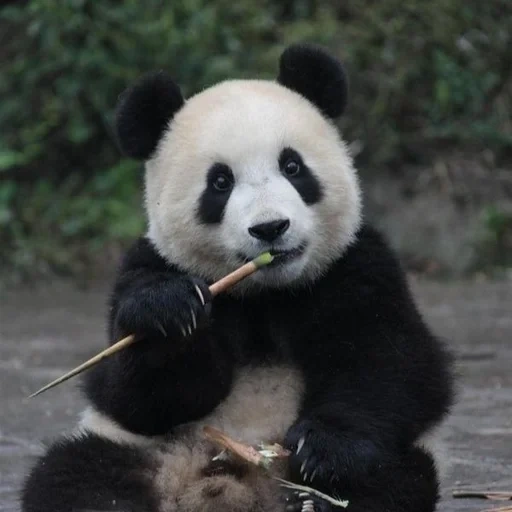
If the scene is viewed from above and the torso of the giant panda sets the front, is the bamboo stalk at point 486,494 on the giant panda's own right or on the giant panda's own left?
on the giant panda's own left

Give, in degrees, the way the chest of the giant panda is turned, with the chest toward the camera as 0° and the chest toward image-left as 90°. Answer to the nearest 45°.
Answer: approximately 0°
